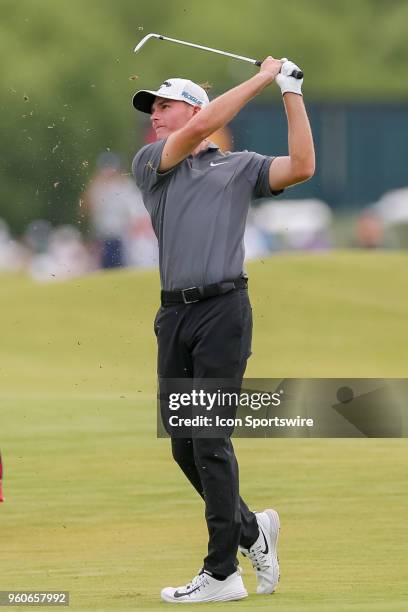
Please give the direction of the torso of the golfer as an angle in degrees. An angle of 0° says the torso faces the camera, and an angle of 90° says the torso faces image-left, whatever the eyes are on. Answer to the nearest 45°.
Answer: approximately 45°
